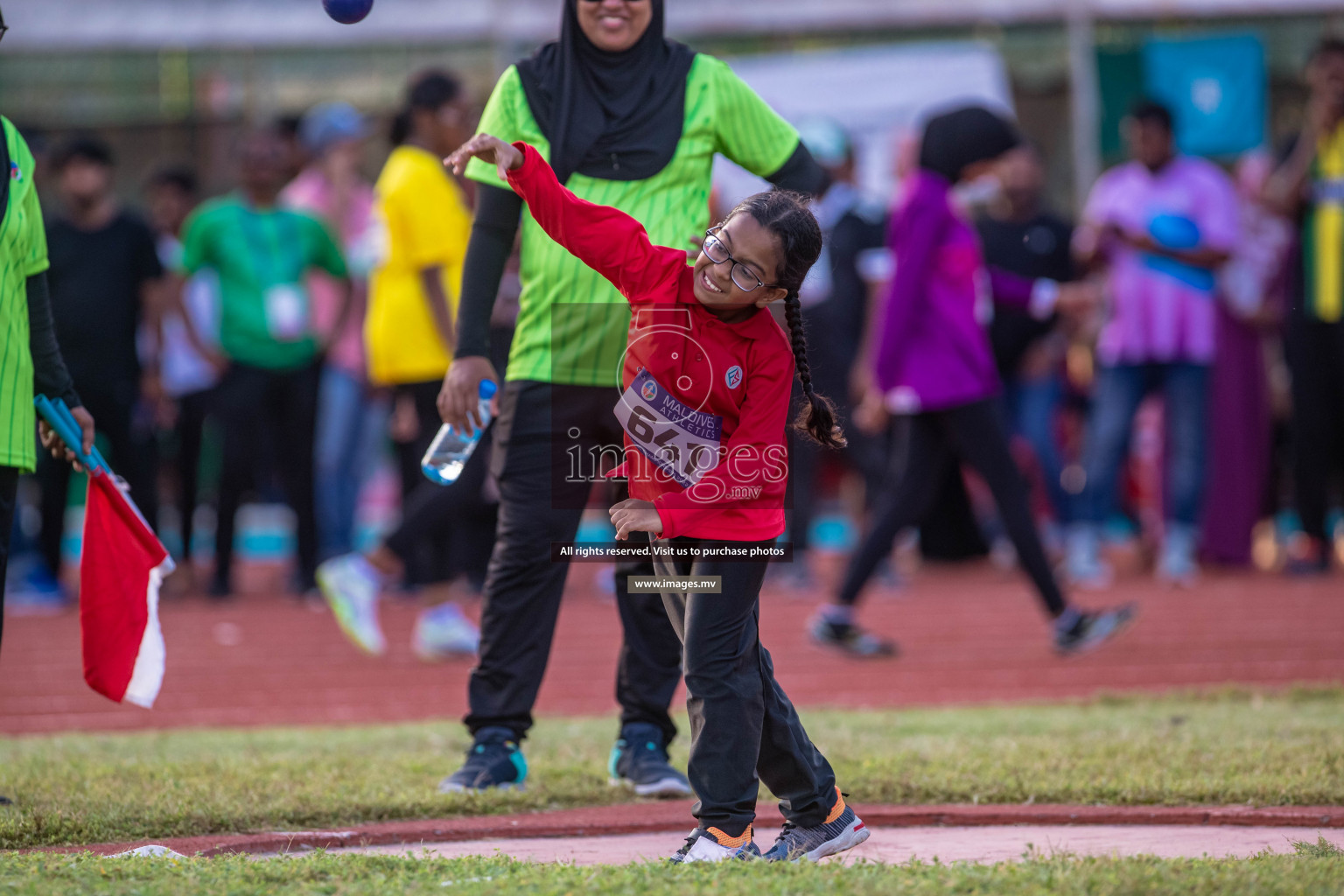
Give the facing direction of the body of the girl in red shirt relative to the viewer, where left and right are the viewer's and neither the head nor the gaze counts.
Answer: facing the viewer and to the left of the viewer

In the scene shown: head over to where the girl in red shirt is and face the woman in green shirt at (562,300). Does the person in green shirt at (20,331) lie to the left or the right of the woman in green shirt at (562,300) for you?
left

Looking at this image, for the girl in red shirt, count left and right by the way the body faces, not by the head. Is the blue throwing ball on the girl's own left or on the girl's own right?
on the girl's own right

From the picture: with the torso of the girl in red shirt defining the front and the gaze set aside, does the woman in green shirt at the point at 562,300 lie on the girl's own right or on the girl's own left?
on the girl's own right

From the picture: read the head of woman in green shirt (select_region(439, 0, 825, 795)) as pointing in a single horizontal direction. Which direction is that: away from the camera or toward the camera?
toward the camera

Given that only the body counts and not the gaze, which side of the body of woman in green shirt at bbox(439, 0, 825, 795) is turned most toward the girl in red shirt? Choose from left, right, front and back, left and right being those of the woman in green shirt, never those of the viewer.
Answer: front

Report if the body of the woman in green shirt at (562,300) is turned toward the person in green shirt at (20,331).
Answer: no

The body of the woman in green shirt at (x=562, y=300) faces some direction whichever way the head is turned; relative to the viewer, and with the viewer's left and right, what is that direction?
facing the viewer

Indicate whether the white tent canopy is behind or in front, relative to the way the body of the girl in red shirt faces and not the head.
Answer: behind

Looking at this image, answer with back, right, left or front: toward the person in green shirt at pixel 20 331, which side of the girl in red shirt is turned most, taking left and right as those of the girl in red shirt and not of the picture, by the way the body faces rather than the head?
right

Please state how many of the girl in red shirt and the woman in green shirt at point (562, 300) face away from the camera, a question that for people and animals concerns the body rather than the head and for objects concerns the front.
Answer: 0

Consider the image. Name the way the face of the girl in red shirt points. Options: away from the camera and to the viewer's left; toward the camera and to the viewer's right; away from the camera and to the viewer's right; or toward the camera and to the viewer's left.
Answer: toward the camera and to the viewer's left

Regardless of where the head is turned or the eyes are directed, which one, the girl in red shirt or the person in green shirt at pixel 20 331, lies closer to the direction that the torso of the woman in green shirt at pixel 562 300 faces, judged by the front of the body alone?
the girl in red shirt

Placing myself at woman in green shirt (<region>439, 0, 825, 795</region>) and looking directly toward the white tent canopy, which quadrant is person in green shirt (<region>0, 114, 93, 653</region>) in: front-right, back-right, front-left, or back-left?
back-left

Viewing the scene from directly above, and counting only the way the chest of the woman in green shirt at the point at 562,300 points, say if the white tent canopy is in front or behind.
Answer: behind

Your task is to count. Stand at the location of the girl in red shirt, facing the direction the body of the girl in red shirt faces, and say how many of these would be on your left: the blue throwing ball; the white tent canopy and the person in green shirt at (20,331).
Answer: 0
